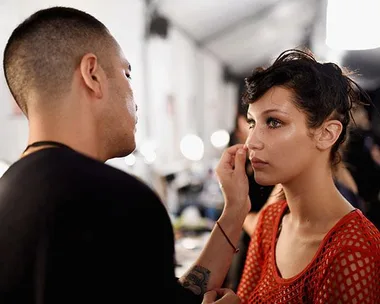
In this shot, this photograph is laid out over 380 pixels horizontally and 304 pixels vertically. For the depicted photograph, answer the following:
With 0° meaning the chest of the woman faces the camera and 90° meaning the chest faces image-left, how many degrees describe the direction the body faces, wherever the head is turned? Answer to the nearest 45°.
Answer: approximately 45°

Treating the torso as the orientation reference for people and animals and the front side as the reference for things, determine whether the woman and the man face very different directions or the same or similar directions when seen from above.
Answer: very different directions

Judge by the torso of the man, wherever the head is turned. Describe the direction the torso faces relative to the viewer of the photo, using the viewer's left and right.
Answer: facing away from the viewer and to the right of the viewer

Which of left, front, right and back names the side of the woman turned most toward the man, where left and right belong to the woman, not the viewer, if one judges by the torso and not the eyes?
front

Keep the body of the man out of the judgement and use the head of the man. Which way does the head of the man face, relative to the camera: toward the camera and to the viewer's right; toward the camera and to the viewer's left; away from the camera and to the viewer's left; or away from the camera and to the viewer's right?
away from the camera and to the viewer's right

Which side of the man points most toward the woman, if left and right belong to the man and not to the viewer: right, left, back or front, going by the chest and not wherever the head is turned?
front
